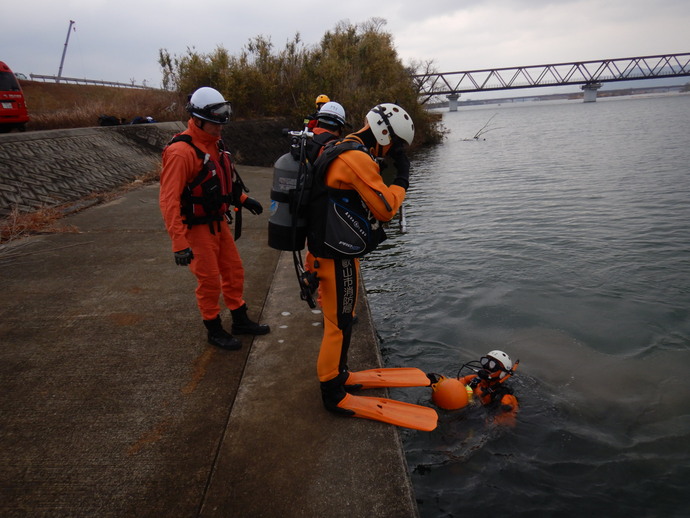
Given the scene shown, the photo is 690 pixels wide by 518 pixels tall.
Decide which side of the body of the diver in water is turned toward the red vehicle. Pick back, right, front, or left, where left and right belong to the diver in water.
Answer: right

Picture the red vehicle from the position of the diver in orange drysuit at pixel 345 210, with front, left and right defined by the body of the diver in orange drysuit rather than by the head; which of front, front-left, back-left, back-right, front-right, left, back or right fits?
back-left

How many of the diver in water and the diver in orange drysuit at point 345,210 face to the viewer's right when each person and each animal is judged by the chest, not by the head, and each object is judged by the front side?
1

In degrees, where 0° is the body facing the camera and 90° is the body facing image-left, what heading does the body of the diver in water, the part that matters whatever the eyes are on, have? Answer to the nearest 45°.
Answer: approximately 45°

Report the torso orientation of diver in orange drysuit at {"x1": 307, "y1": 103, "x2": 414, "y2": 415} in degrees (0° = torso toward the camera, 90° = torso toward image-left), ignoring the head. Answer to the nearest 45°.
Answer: approximately 270°
